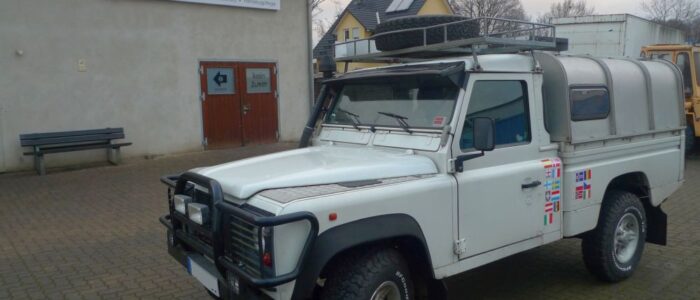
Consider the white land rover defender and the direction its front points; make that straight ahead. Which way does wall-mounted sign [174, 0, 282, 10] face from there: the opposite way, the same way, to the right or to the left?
to the left

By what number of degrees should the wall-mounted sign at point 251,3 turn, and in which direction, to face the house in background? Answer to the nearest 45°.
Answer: approximately 135° to its left

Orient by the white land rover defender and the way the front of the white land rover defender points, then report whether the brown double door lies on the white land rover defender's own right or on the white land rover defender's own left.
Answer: on the white land rover defender's own right

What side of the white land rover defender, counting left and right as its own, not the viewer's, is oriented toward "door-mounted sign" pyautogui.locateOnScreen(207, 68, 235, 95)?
right

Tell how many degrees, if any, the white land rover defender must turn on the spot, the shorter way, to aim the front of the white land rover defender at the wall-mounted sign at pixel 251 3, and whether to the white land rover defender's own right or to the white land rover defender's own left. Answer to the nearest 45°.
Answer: approximately 90° to the white land rover defender's own right

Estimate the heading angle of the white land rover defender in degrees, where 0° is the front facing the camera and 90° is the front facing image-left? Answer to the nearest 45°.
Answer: approximately 45°

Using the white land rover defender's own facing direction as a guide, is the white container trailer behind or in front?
behind

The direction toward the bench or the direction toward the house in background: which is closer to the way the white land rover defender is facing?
the bench

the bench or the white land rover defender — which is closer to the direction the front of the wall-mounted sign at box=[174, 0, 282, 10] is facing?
the white land rover defender

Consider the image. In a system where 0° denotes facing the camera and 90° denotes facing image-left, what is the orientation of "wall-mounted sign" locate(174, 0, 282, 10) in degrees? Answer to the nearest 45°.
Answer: approximately 315°

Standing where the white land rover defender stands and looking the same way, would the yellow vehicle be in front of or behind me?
behind

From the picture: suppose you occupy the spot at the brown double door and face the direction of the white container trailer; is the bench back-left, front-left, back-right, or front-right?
back-right
